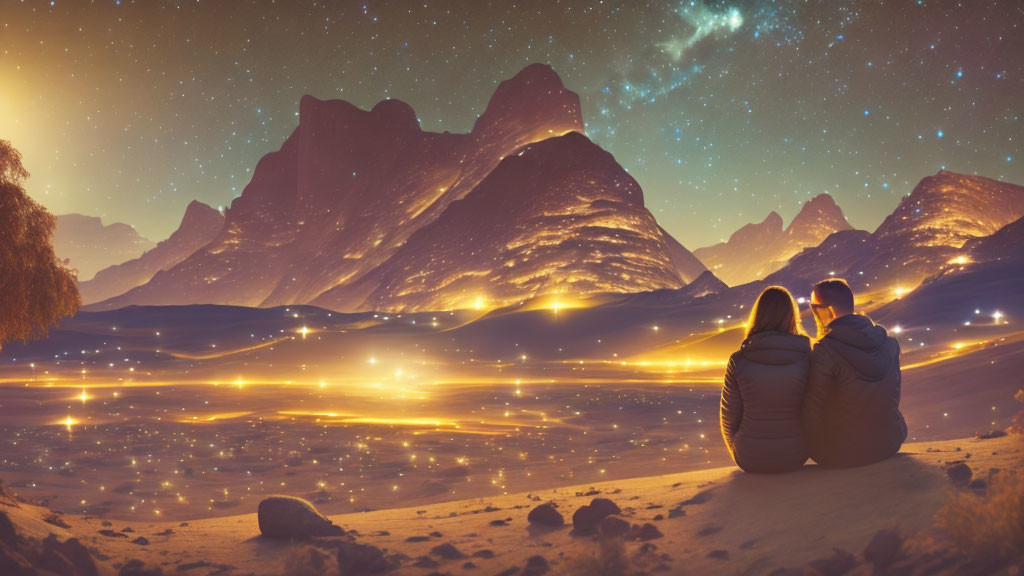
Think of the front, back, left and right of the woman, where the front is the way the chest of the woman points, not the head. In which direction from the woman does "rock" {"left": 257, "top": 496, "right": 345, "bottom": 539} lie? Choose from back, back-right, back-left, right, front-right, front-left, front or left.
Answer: left

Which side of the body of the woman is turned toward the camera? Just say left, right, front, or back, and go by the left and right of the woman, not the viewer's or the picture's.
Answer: back

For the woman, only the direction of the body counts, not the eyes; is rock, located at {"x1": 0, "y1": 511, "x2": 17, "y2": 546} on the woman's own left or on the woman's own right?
on the woman's own left

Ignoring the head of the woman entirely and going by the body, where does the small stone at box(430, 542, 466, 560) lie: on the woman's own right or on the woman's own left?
on the woman's own left

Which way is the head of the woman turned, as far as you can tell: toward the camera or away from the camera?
away from the camera

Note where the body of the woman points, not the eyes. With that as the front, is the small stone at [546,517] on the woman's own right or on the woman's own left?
on the woman's own left

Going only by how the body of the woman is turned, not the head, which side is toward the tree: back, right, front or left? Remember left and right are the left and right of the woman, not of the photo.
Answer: left

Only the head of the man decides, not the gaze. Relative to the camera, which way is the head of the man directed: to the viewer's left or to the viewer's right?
to the viewer's left
